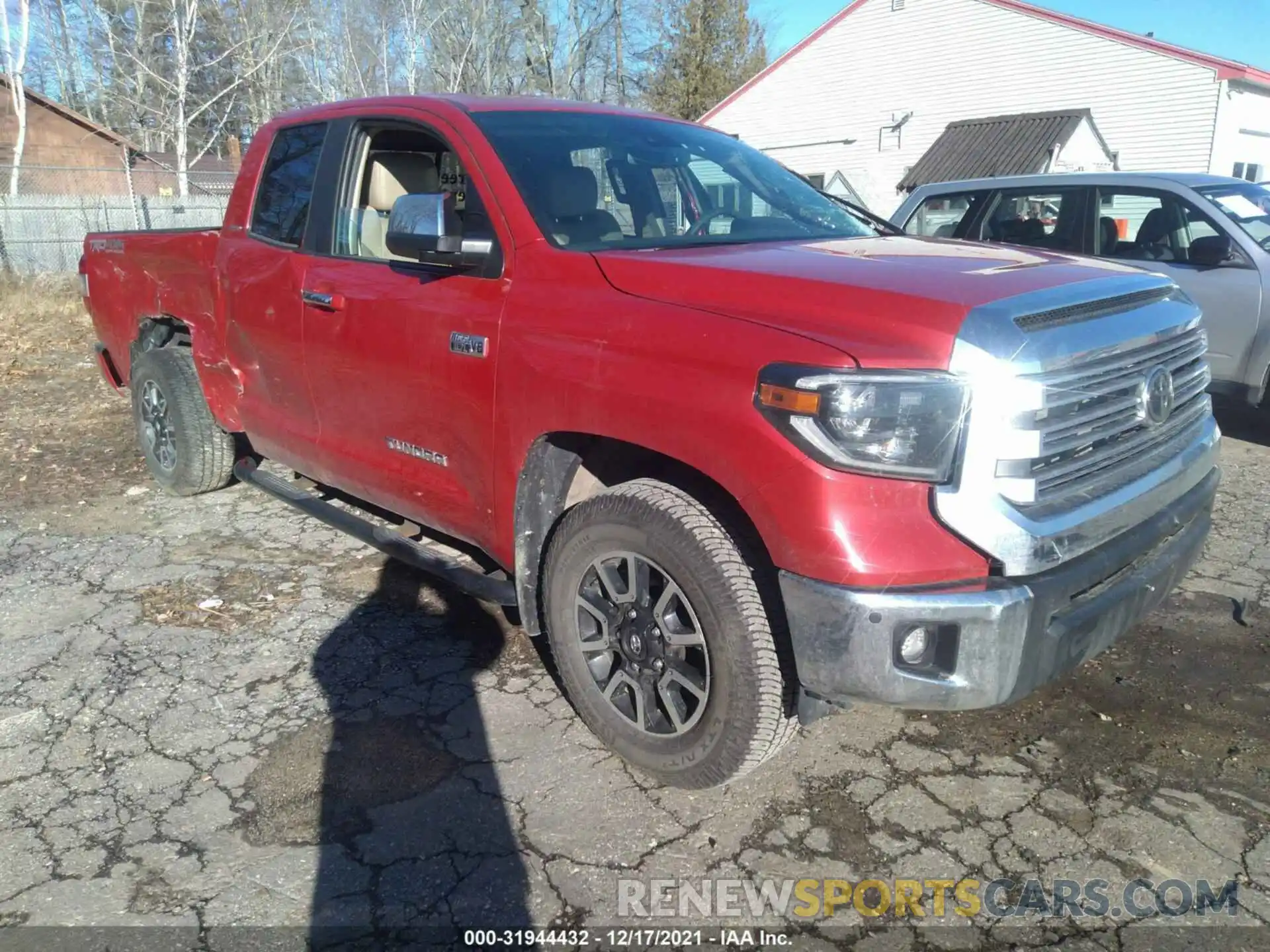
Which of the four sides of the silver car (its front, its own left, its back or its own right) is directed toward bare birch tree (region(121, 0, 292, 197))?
back

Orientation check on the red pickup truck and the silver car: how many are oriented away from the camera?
0

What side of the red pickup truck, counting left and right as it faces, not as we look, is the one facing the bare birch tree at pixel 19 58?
back

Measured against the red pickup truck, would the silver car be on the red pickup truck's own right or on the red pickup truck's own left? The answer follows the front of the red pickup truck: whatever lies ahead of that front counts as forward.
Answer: on the red pickup truck's own left

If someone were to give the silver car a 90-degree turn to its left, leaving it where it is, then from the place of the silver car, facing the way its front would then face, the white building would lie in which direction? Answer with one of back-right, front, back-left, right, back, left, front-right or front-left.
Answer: front-left

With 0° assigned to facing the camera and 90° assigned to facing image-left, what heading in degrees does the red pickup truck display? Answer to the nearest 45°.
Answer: approximately 315°

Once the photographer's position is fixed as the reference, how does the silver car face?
facing the viewer and to the right of the viewer

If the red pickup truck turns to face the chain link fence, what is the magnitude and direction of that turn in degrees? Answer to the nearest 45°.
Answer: approximately 180°

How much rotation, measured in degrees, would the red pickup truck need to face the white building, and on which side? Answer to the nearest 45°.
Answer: approximately 135° to its left
